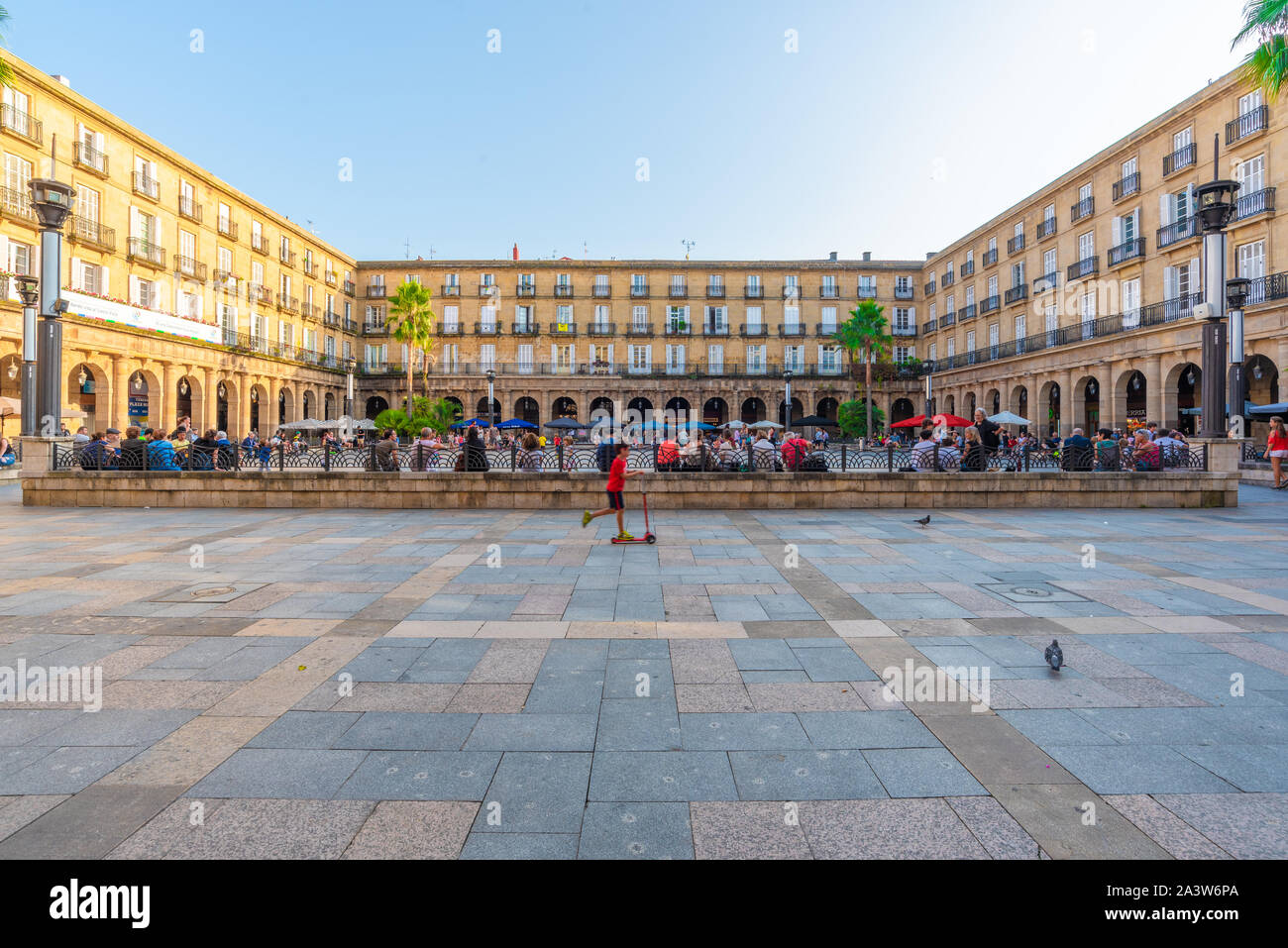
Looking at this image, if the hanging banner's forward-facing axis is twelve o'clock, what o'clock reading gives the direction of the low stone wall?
The low stone wall is roughly at 1 o'clock from the hanging banner.

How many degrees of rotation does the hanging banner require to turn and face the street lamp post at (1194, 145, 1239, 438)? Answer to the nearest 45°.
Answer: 0° — it already faces it

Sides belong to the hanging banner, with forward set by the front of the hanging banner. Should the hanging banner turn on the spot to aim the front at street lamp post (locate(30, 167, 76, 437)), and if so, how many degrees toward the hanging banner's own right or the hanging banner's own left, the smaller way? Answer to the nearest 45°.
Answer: approximately 45° to the hanging banner's own right

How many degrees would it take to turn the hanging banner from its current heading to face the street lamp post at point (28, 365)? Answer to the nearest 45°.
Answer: approximately 45° to its right

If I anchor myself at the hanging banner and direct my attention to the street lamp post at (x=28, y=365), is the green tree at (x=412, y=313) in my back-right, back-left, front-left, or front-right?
back-left

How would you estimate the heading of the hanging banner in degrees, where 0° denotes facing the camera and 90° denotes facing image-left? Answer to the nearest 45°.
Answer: approximately 315°

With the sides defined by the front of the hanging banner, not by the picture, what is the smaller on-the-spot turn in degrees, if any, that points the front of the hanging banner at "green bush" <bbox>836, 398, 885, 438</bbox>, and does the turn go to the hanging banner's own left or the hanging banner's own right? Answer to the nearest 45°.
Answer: approximately 45° to the hanging banner's own left
